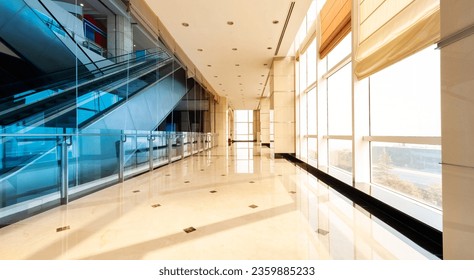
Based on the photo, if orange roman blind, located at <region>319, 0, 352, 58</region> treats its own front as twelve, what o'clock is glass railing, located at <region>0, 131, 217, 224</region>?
The glass railing is roughly at 11 o'clock from the orange roman blind.

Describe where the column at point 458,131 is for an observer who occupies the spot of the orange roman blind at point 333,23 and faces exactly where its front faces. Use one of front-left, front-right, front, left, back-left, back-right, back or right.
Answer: left

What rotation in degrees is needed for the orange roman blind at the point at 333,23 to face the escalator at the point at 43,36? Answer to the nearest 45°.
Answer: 0° — it already faces it

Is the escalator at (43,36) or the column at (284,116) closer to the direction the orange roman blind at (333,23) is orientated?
the escalator

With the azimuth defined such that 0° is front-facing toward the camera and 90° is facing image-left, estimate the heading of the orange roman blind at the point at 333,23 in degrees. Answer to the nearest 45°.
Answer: approximately 90°

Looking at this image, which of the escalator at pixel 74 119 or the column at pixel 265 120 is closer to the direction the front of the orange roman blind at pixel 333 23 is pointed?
the escalator

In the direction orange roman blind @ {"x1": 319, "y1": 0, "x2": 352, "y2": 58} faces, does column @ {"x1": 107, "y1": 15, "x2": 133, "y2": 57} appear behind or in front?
in front

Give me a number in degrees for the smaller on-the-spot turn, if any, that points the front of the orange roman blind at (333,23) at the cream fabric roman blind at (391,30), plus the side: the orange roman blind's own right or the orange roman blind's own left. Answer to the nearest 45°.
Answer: approximately 90° to the orange roman blind's own left

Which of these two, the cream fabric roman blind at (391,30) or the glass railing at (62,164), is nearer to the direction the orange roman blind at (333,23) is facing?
the glass railing

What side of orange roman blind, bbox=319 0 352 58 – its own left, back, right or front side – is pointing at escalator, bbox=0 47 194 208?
front

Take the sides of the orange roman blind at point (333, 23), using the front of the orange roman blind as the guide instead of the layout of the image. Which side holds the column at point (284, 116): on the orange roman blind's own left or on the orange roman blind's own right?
on the orange roman blind's own right

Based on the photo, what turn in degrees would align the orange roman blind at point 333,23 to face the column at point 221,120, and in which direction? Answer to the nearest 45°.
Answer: approximately 45° to its right
